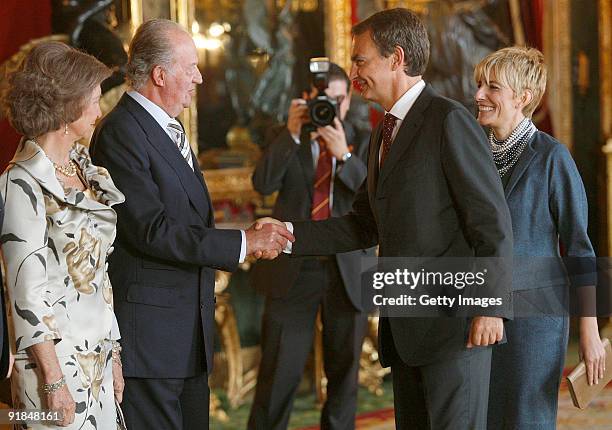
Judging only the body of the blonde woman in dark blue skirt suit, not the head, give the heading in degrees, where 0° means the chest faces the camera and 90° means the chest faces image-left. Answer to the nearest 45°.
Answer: approximately 45°

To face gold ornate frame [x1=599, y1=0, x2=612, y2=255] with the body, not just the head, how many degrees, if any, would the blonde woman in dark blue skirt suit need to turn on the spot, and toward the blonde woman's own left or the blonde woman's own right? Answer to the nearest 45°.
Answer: approximately 135° to the blonde woman's own right

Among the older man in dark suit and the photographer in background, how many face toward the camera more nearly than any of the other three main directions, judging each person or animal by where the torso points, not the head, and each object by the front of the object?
1

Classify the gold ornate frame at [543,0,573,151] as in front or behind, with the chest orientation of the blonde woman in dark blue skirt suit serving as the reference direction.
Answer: behind

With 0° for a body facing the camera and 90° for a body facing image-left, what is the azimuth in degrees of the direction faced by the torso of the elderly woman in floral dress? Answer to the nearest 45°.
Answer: approximately 315°

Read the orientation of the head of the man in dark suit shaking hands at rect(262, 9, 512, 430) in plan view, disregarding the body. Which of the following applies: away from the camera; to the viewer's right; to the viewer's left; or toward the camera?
to the viewer's left

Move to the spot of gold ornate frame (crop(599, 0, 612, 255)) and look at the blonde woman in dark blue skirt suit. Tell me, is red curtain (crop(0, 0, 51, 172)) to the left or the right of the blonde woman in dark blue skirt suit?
right

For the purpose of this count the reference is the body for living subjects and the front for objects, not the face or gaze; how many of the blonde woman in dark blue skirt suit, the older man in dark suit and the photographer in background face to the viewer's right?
1

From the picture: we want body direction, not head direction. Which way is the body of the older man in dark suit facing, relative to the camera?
to the viewer's right

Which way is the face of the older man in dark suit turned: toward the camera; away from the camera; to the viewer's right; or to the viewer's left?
to the viewer's right

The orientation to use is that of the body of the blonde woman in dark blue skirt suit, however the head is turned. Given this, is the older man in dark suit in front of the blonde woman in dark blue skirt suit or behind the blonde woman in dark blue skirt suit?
in front
